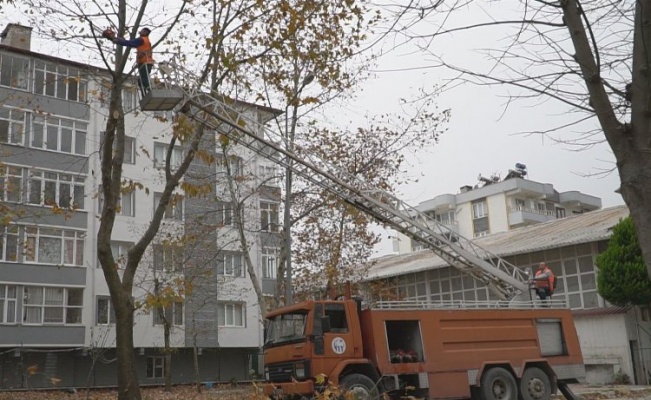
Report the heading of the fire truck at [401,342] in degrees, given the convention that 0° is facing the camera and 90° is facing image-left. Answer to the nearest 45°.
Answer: approximately 45°
